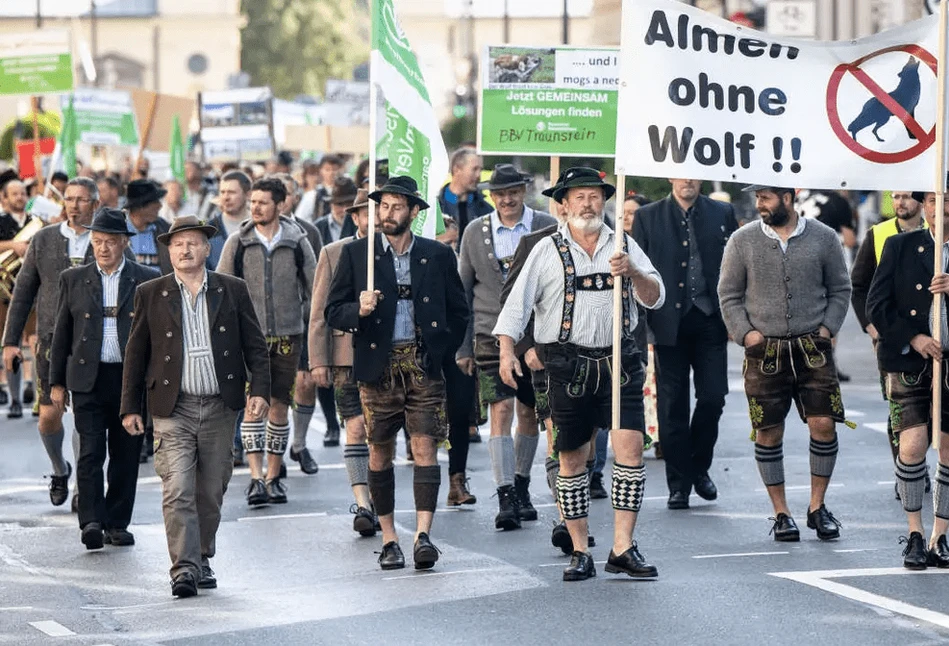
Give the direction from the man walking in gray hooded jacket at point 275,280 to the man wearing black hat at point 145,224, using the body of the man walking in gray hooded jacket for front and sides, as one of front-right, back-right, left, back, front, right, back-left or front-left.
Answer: back-right

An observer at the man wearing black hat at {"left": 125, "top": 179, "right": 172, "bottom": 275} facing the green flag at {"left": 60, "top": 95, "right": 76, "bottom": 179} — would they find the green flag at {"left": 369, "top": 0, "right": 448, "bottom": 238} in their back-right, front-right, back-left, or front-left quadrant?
back-right

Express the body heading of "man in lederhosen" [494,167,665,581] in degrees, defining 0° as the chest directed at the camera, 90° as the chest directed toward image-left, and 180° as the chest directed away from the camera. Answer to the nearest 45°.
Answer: approximately 0°

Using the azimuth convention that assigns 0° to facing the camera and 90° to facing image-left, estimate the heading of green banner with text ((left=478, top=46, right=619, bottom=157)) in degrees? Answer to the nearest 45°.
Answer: approximately 0°

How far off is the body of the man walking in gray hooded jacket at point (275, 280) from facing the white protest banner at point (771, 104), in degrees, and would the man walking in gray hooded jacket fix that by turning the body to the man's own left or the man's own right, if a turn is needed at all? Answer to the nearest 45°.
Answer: approximately 45° to the man's own left

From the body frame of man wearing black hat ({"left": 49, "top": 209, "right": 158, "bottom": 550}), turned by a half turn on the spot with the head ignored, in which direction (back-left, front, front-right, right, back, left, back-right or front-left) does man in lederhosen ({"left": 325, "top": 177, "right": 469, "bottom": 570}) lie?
back-right

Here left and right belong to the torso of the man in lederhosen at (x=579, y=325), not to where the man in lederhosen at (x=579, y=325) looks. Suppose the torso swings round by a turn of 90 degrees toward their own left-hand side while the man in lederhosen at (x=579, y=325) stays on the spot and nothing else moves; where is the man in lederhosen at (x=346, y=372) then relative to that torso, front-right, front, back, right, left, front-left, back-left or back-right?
back-left

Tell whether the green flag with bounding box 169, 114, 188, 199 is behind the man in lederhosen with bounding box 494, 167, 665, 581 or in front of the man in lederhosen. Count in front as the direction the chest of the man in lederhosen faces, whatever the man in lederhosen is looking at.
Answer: behind

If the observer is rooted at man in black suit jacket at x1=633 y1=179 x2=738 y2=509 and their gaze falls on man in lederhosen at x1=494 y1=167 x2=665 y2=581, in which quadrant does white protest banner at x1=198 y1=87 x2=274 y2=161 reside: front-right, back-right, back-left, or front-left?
back-right
